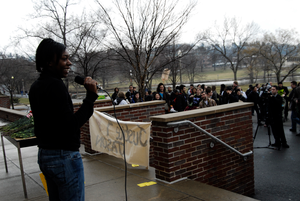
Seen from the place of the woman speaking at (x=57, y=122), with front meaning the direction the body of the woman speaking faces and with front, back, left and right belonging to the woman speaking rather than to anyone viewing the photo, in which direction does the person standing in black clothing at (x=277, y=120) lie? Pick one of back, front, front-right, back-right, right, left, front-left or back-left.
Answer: front-left

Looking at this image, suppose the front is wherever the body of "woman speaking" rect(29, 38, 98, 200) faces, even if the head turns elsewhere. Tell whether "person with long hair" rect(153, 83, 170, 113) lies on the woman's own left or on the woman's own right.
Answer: on the woman's own left

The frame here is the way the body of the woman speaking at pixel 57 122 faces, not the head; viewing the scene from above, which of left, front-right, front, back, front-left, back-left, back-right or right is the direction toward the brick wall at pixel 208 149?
front-left

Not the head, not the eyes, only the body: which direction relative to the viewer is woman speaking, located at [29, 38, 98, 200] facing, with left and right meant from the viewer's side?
facing to the right of the viewer

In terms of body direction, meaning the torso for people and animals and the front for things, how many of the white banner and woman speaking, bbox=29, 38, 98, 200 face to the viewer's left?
0
